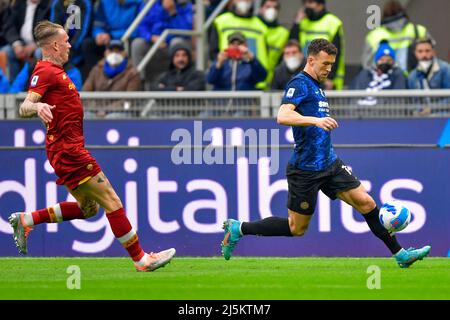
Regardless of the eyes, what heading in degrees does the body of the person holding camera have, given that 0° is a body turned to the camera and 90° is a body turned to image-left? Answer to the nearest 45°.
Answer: approximately 0°

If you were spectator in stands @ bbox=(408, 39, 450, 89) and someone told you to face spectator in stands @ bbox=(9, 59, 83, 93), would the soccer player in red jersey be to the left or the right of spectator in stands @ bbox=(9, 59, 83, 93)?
left

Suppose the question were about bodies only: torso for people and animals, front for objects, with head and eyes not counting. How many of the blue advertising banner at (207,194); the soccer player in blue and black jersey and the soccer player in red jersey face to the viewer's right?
2

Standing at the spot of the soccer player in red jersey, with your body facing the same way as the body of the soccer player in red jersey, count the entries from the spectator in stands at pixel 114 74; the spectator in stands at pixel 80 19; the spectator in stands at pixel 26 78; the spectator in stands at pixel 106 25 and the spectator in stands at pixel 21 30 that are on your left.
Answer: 5

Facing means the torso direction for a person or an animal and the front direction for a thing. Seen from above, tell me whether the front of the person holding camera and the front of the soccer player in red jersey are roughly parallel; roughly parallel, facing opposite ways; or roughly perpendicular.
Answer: roughly perpendicular

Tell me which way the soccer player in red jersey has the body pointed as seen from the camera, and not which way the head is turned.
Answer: to the viewer's right

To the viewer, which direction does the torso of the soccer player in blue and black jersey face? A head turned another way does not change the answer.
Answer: to the viewer's right

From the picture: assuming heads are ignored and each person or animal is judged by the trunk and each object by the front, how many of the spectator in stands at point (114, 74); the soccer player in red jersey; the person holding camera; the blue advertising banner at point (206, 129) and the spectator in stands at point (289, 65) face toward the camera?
4

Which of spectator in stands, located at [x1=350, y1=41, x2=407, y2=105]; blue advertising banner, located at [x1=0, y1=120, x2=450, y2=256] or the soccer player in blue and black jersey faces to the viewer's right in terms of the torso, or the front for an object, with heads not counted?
the soccer player in blue and black jersey

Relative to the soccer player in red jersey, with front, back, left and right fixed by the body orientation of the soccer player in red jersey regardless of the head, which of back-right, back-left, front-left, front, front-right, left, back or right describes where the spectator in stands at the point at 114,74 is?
left

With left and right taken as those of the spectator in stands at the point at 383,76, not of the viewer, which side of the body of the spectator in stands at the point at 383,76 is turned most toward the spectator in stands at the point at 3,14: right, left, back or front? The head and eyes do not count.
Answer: right

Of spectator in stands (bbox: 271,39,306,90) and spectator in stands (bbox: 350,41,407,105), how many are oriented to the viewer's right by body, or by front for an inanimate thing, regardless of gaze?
0
